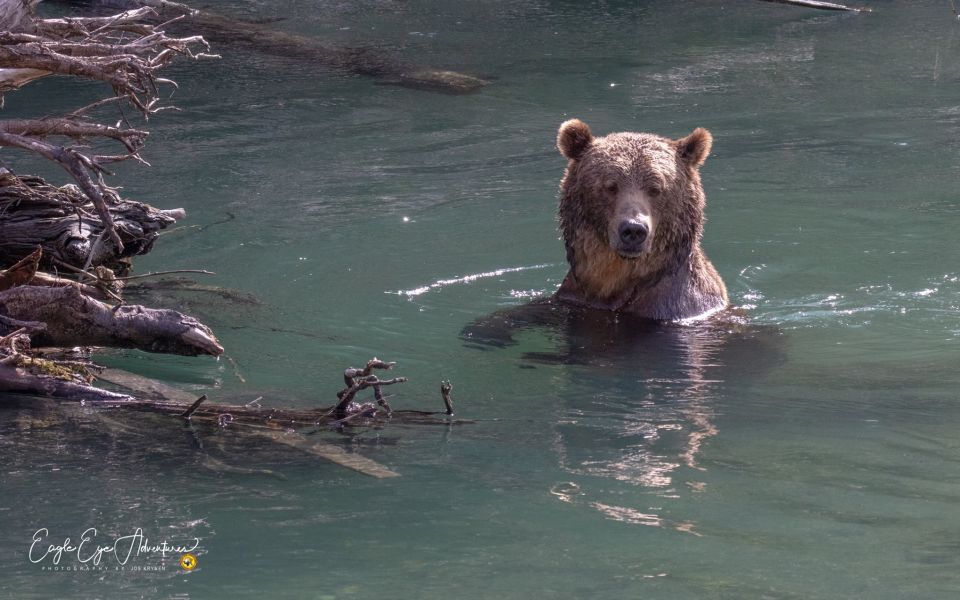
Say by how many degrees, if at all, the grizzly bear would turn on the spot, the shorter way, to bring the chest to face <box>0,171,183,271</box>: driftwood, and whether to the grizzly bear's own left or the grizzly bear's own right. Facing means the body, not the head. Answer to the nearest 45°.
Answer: approximately 90° to the grizzly bear's own right

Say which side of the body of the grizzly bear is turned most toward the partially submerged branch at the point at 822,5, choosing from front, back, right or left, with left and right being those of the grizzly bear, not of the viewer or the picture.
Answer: back

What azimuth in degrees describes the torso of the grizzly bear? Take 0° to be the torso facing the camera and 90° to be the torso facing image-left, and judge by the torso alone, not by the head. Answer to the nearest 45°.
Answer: approximately 0°

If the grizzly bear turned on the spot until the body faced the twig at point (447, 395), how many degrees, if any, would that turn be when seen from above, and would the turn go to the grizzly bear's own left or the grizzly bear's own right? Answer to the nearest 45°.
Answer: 0° — it already faces it

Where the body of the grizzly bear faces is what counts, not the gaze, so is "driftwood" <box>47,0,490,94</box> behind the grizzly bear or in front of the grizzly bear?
behind

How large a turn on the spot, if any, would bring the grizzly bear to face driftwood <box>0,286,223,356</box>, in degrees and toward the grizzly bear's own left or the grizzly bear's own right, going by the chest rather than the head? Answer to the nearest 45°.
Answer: approximately 45° to the grizzly bear's own right

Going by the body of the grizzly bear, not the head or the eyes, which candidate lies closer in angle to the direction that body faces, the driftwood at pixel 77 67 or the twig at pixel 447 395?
the twig

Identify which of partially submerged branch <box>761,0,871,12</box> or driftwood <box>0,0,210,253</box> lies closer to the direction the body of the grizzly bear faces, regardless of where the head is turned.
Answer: the driftwood
